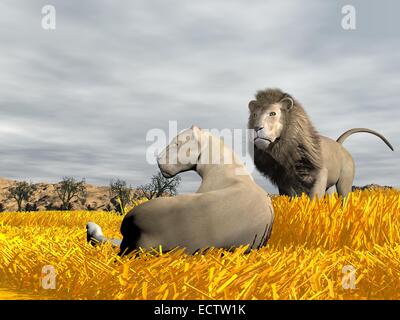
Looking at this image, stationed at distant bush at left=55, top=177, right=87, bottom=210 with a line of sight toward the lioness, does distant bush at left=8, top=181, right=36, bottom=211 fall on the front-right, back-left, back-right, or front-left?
back-right

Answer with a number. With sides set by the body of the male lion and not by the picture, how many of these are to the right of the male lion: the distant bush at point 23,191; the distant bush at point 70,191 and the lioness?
2

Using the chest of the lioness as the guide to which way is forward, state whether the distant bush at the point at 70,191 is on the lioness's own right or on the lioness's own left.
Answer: on the lioness's own left

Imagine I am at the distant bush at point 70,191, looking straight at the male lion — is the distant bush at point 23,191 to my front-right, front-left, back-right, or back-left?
back-right

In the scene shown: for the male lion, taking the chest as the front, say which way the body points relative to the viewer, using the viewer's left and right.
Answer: facing the viewer and to the left of the viewer

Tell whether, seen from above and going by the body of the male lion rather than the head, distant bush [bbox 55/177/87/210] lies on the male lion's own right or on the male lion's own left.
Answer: on the male lion's own right

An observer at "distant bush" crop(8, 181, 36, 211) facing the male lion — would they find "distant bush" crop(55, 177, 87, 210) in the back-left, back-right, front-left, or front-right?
front-left

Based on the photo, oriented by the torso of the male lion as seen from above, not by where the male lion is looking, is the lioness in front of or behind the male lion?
in front

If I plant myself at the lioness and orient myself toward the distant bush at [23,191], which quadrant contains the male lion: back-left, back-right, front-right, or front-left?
front-right

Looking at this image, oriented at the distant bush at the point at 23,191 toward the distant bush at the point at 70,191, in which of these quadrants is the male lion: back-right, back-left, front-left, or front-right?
front-right
